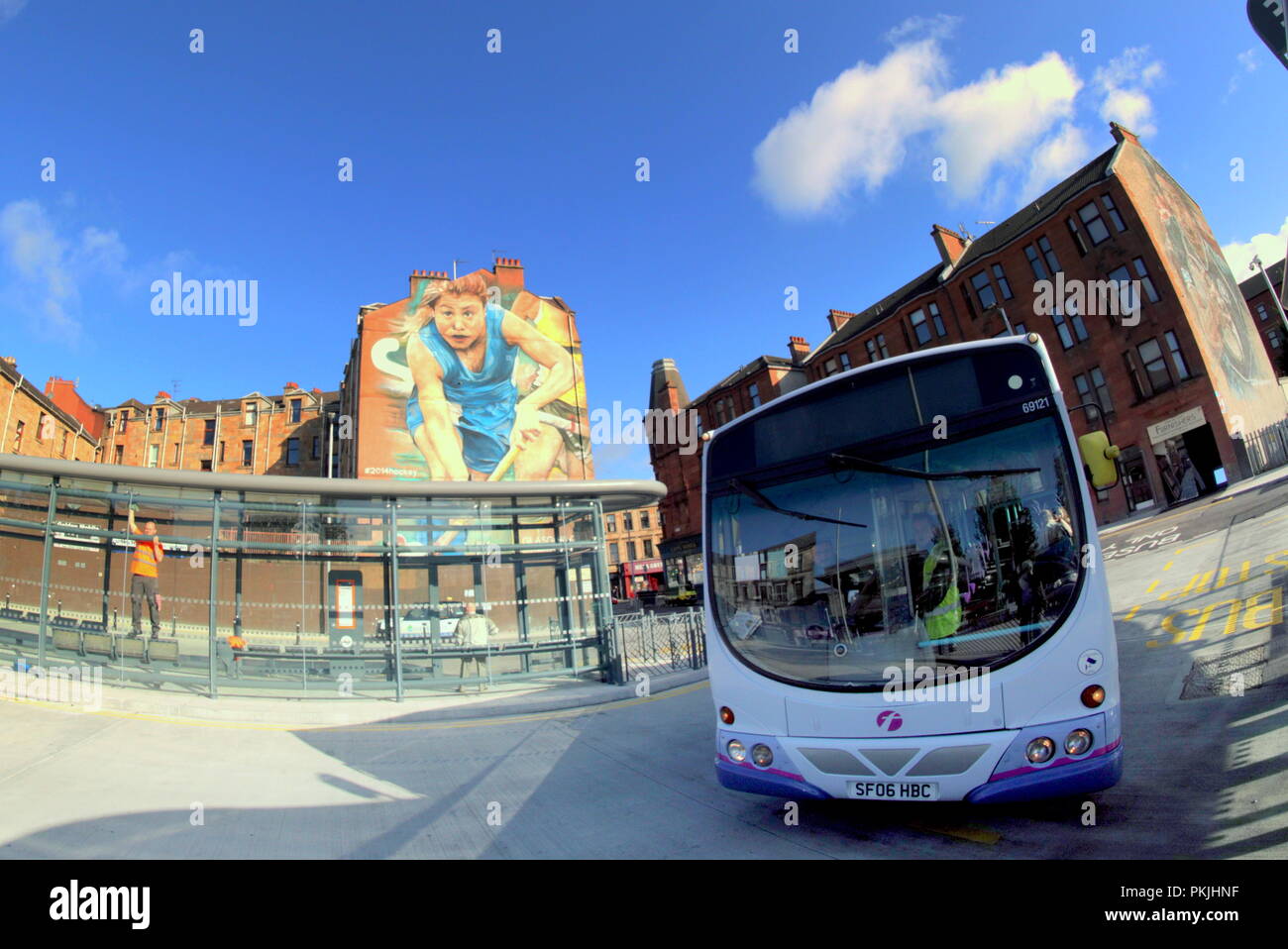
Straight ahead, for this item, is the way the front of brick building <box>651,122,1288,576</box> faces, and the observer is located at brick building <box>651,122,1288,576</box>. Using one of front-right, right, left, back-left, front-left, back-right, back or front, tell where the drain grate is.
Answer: front-left

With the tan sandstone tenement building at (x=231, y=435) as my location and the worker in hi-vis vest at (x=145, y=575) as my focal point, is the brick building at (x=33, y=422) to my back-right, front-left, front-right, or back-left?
front-right

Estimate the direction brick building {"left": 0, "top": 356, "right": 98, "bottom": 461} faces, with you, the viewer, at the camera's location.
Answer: facing the viewer and to the right of the viewer

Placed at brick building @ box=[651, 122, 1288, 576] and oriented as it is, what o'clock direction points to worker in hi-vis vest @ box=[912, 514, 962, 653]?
The worker in hi-vis vest is roughly at 11 o'clock from the brick building.

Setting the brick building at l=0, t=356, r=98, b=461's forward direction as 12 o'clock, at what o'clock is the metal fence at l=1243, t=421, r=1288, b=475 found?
The metal fence is roughly at 12 o'clock from the brick building.

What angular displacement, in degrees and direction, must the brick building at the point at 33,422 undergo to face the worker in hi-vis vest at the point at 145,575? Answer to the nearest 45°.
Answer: approximately 45° to its right

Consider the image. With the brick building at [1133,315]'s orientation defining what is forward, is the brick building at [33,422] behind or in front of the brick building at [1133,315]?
in front

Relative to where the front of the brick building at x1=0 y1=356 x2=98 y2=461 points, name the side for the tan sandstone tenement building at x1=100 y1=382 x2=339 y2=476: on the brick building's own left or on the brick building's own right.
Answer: on the brick building's own left

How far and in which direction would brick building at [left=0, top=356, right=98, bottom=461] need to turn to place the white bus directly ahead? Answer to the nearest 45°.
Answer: approximately 45° to its right

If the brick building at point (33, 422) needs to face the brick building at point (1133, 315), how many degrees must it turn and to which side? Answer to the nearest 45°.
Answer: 0° — it already faces it

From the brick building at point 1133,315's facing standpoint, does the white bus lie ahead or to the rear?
ahead

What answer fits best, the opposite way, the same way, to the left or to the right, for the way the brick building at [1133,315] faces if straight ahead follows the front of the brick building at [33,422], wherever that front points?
the opposite way

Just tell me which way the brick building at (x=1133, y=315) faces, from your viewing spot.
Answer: facing the viewer and to the left of the viewer

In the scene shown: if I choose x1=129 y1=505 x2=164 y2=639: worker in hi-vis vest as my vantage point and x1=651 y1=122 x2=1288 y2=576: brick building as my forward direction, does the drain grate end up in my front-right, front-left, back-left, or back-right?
front-right

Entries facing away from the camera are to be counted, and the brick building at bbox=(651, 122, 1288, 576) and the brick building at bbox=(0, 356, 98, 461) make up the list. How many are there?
0

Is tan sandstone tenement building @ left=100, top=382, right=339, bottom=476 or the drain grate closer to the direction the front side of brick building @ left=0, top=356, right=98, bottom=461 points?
the drain grate

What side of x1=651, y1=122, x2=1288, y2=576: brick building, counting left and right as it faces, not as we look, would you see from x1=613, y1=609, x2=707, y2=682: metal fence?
front

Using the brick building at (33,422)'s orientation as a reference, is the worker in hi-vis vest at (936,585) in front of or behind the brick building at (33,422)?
in front

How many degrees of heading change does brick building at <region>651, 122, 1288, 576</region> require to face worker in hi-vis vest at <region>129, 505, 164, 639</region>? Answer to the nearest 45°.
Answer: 0° — it already faces them
